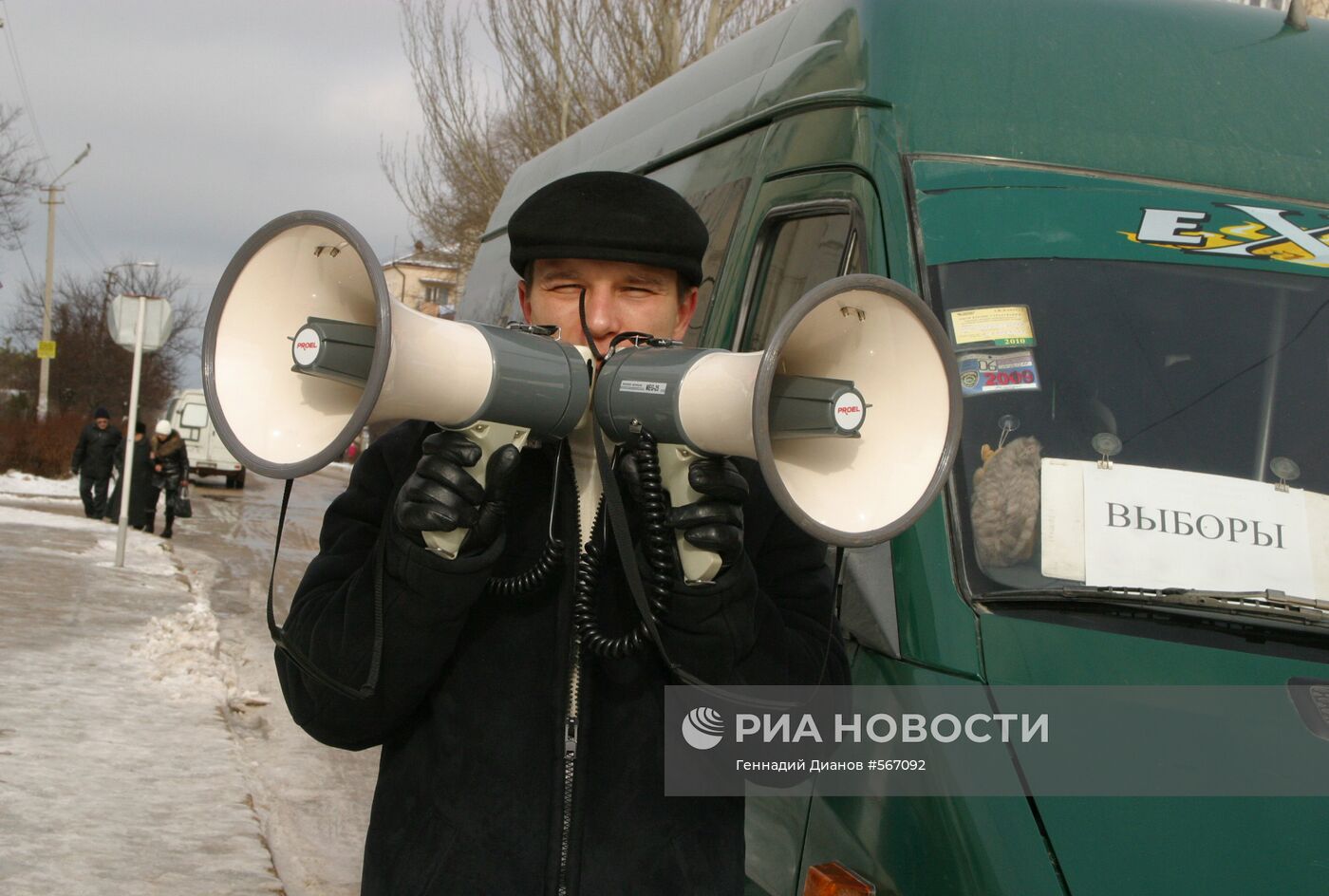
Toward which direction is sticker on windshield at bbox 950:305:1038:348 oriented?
toward the camera

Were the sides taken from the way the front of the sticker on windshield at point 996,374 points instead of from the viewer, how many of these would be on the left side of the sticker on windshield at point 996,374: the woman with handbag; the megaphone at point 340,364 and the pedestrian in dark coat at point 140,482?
0

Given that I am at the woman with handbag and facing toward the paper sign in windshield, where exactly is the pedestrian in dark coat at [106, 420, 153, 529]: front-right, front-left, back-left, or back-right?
back-right

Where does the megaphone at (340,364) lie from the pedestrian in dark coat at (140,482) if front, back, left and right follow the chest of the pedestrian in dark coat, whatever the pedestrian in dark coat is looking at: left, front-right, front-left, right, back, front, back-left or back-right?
front

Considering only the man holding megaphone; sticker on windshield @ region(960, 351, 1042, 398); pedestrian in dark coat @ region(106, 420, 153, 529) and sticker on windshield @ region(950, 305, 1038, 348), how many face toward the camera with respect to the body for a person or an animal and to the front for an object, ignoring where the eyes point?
4

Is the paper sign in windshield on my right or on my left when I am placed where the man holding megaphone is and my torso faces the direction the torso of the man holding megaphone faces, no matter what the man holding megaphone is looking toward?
on my left

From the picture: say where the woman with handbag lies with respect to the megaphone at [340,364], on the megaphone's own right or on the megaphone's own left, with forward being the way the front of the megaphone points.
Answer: on the megaphone's own right

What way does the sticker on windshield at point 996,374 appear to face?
toward the camera

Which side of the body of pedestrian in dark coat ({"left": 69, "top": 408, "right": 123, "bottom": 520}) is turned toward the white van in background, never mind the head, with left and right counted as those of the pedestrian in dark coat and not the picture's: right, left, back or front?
back

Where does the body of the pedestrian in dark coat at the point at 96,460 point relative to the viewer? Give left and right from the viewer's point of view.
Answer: facing the viewer

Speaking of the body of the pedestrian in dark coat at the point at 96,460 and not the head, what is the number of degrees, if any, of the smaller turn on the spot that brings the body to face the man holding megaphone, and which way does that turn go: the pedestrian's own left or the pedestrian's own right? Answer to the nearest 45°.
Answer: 0° — they already face them

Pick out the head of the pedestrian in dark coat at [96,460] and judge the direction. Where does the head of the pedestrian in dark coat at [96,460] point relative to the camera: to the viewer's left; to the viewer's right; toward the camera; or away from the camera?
toward the camera
